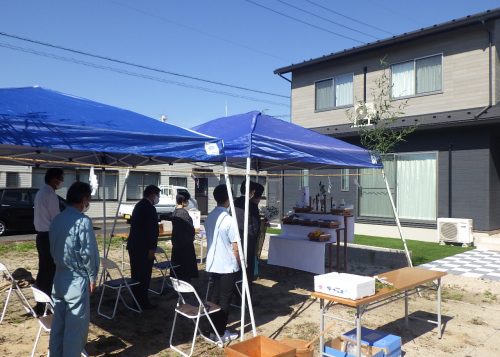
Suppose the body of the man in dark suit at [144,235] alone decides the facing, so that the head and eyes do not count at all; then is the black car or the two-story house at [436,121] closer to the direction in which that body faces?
the two-story house

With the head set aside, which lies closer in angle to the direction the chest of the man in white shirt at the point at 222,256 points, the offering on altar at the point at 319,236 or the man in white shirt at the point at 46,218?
the offering on altar

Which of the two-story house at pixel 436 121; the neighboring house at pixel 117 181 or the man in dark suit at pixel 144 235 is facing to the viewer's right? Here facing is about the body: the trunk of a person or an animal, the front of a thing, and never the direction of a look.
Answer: the man in dark suit

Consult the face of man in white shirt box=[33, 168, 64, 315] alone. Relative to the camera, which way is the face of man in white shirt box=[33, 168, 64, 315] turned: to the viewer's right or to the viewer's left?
to the viewer's right

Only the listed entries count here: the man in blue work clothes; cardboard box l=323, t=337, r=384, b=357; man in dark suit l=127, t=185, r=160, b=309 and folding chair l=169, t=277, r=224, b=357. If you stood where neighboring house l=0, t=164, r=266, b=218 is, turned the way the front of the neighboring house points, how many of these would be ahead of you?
4

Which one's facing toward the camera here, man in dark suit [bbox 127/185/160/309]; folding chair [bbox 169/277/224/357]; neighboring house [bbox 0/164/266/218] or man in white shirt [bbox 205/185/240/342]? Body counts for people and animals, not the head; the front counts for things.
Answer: the neighboring house

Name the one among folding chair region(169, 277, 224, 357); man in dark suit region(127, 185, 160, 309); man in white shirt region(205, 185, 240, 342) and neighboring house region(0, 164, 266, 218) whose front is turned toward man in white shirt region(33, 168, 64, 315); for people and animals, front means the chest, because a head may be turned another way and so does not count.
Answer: the neighboring house

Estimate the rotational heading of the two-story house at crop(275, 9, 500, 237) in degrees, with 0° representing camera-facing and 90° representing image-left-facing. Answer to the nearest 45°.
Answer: approximately 45°

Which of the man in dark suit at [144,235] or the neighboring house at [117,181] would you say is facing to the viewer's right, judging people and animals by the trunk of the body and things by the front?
the man in dark suit

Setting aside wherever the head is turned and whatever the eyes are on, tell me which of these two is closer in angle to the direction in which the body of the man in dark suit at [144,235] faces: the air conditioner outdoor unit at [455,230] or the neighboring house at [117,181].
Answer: the air conditioner outdoor unit

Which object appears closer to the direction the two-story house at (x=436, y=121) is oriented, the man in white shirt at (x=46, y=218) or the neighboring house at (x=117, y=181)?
the man in white shirt
